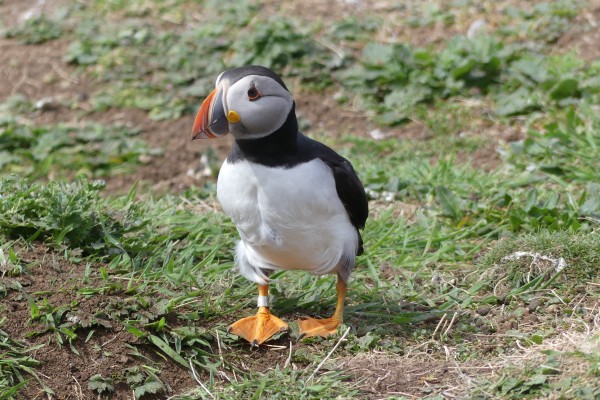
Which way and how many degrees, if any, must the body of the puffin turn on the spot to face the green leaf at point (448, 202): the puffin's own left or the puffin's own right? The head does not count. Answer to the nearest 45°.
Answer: approximately 180°

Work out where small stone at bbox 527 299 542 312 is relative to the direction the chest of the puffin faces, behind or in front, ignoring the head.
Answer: behind

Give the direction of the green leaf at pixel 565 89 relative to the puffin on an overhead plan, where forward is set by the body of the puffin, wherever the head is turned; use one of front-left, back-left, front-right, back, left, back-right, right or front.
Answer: back

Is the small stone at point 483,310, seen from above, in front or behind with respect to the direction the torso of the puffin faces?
behind

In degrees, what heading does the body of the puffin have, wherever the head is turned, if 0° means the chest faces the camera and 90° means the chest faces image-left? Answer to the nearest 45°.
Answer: approximately 45°
